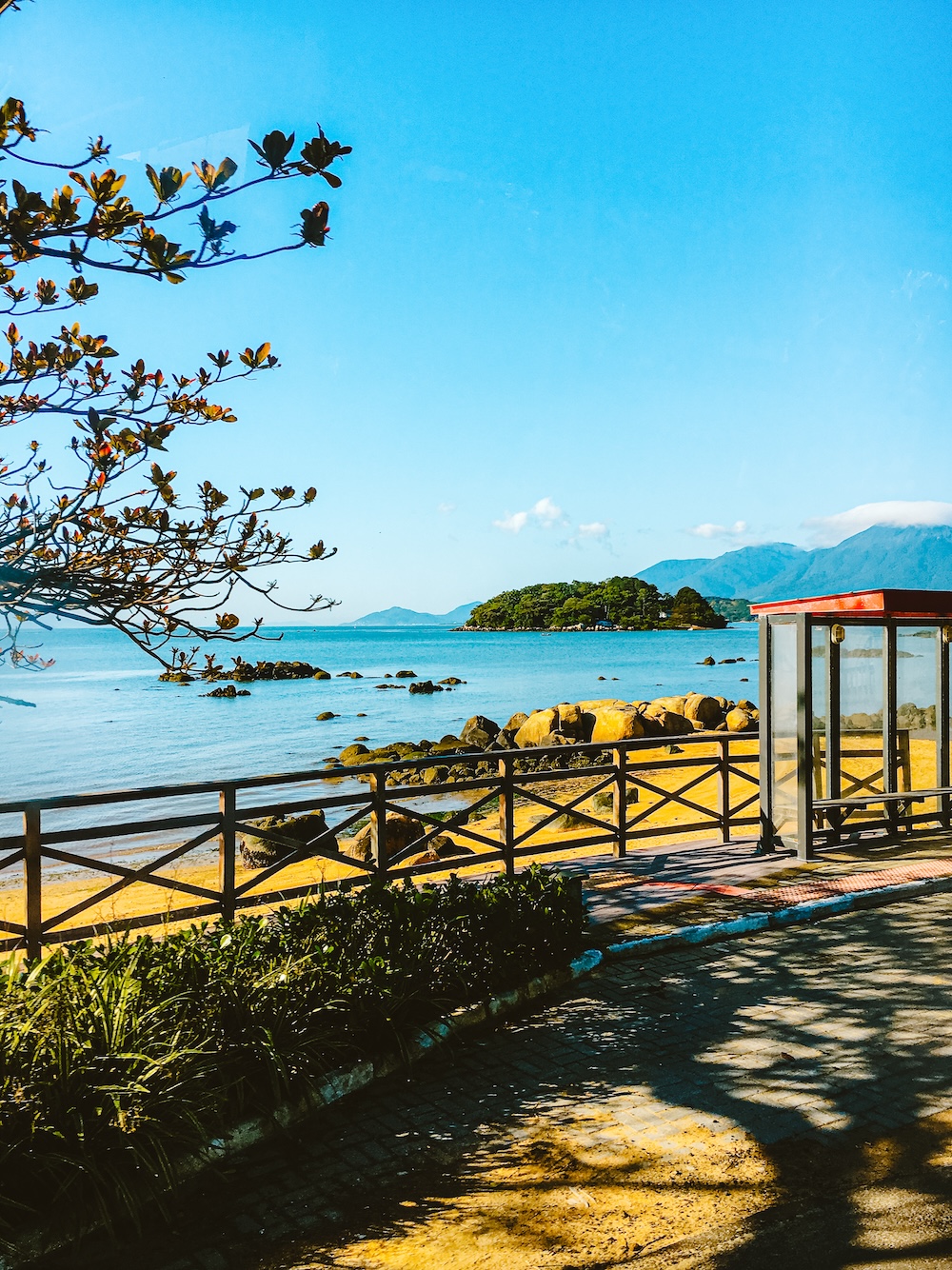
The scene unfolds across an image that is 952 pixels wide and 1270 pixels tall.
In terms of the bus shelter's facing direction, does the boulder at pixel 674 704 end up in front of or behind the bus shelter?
behind

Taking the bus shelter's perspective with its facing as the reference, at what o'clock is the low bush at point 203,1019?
The low bush is roughly at 2 o'clock from the bus shelter.

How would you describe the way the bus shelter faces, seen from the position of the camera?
facing the viewer and to the right of the viewer

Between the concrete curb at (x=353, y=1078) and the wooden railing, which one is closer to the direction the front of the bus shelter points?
the concrete curb

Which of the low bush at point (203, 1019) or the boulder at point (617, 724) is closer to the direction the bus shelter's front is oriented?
the low bush

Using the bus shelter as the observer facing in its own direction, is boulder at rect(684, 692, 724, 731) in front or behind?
behind

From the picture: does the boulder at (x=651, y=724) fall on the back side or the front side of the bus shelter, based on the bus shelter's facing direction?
on the back side

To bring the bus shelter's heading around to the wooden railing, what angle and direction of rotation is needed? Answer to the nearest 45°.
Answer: approximately 90° to its right

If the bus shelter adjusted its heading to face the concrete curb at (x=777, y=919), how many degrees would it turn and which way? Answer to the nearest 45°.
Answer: approximately 45° to its right

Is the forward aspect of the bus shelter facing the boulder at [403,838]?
no

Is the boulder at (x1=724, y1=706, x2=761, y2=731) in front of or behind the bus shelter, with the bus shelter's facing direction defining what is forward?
behind
